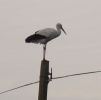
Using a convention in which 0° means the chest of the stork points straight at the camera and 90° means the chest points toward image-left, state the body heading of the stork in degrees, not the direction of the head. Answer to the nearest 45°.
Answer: approximately 270°
